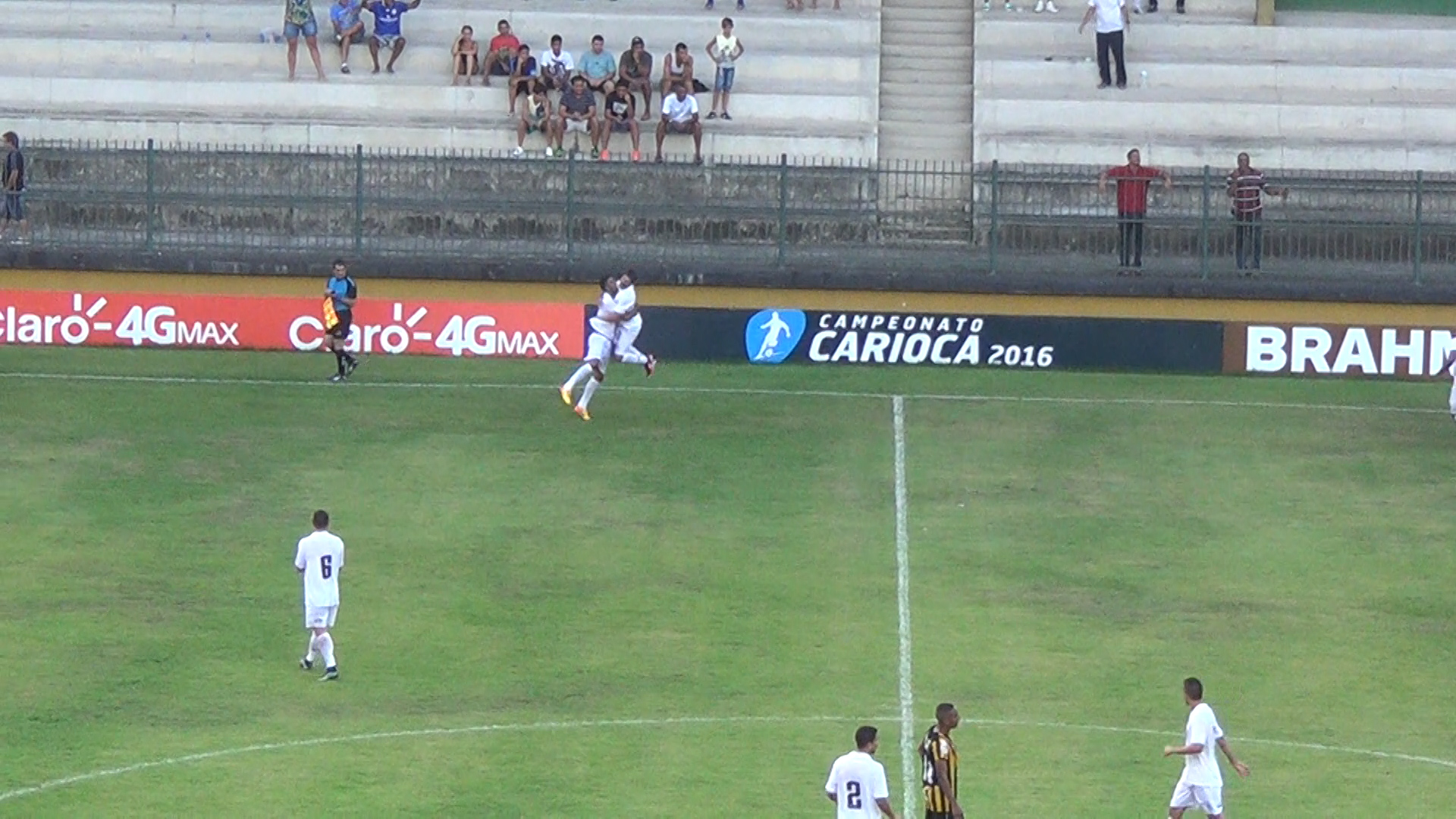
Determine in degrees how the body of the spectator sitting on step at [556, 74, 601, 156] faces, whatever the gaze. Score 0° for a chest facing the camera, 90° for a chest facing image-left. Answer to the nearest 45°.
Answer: approximately 0°

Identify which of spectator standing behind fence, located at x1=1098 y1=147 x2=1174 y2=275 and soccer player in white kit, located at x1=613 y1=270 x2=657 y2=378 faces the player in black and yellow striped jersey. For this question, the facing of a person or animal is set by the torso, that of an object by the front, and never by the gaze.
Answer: the spectator standing behind fence

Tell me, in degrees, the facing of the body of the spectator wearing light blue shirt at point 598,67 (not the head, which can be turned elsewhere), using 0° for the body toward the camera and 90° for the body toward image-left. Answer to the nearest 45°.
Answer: approximately 0°

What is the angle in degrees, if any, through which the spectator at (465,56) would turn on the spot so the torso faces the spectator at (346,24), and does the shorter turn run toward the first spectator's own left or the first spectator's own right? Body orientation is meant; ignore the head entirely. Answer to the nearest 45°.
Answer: approximately 135° to the first spectator's own right

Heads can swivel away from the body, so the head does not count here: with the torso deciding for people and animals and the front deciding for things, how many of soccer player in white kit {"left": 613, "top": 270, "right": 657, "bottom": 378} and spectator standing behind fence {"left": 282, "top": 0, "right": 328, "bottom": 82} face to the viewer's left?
1

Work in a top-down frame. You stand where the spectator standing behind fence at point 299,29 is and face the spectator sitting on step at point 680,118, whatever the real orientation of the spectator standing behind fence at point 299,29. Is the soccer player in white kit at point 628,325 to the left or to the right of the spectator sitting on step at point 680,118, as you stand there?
right

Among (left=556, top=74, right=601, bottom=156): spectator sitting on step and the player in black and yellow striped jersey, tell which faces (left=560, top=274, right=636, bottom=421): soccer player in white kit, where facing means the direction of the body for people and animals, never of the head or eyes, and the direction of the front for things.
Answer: the spectator sitting on step
